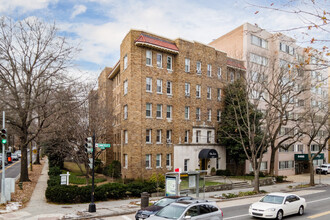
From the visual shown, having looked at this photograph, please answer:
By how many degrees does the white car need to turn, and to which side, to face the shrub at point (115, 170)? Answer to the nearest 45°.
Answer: approximately 90° to its right

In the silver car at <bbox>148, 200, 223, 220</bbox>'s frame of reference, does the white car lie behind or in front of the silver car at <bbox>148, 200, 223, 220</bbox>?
behind

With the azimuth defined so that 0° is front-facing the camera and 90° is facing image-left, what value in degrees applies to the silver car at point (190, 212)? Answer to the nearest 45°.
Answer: approximately 45°

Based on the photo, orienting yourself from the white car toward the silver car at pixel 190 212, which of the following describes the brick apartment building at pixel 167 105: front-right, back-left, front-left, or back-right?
back-right

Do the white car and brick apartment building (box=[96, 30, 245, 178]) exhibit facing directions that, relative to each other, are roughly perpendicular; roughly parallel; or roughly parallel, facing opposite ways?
roughly perpendicular

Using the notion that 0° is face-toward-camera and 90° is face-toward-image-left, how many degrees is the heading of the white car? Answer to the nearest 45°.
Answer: approximately 45°

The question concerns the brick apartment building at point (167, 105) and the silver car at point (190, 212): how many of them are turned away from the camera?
0

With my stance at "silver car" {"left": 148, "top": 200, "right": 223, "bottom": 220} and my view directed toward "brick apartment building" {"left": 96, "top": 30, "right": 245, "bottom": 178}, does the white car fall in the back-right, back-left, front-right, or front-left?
front-right

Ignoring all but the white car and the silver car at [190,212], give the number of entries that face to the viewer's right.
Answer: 0

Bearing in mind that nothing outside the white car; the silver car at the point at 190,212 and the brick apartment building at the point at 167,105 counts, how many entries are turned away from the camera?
0

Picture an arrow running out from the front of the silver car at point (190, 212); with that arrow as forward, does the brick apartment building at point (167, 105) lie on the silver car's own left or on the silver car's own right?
on the silver car's own right

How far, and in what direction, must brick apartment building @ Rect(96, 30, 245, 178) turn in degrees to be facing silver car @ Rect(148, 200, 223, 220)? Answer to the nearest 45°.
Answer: approximately 45° to its right

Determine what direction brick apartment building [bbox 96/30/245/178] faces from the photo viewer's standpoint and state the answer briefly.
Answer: facing the viewer and to the right of the viewer
